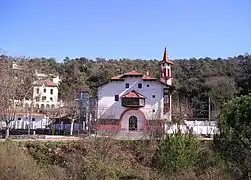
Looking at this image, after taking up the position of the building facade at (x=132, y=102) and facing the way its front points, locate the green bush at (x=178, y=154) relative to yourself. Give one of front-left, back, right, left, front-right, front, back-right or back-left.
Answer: front

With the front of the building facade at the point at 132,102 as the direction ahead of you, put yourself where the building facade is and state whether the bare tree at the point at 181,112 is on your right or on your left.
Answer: on your left

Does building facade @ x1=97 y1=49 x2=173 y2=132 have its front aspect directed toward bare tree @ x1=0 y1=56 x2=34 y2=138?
no

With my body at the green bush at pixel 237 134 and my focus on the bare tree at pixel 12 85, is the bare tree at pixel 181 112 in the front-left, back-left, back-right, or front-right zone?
front-right

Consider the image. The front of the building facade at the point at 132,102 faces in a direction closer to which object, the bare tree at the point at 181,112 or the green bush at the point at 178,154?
the green bush

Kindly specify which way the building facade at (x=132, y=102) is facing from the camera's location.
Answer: facing the viewer
